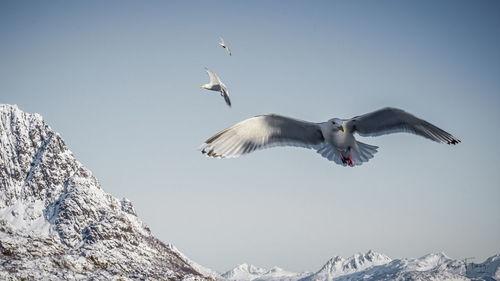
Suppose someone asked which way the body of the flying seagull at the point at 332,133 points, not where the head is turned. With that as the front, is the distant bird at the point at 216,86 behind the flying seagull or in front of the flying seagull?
behind

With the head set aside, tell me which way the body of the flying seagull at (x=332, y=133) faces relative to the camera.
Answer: toward the camera
